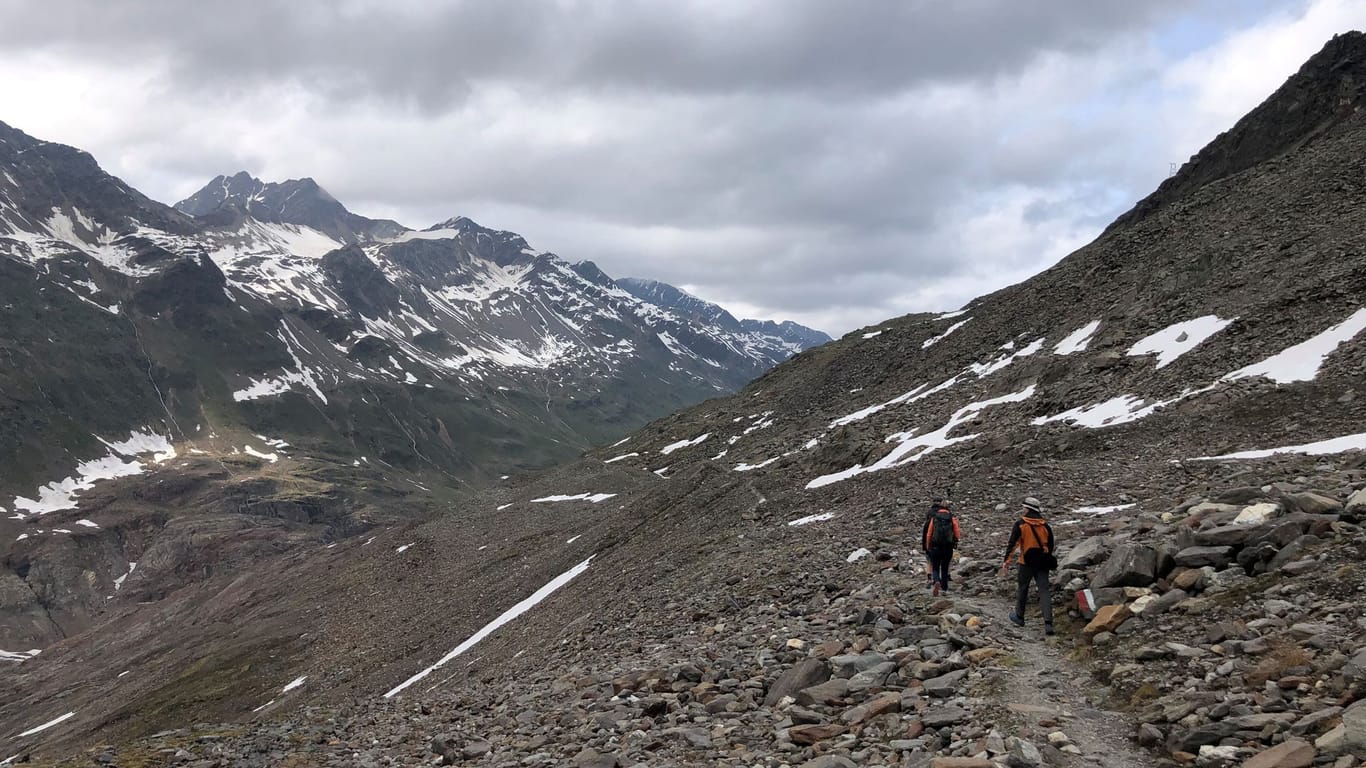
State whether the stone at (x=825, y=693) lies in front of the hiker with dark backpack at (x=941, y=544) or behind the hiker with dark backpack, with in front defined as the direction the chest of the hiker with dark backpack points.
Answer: behind

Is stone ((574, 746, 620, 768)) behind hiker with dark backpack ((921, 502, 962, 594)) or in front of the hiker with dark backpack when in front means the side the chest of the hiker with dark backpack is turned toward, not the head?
behind

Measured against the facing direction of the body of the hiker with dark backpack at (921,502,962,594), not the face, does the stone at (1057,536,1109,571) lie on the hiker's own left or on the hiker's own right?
on the hiker's own right

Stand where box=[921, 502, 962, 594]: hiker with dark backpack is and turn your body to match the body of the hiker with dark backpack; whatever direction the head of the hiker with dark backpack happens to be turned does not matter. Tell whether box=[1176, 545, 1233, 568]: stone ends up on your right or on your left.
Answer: on your right

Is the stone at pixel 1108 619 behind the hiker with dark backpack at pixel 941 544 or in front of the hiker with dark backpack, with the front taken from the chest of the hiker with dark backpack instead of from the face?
behind

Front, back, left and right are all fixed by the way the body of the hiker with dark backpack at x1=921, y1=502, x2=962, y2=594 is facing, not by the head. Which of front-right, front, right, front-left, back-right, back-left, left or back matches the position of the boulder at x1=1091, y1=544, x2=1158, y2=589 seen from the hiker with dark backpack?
back-right

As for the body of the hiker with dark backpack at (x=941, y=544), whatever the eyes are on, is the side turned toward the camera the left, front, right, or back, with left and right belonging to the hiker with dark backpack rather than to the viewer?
back

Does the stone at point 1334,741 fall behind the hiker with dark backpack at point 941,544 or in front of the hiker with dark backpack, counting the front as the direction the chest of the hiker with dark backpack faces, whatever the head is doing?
behind

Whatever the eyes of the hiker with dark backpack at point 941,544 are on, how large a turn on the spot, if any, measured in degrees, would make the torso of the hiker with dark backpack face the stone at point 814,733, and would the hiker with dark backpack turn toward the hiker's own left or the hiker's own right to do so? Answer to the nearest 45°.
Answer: approximately 180°
